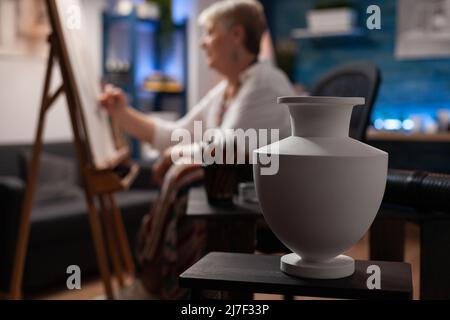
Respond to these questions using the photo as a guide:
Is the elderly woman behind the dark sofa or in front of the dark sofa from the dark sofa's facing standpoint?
in front

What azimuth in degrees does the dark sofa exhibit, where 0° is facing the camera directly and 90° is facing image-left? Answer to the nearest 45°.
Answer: approximately 315°

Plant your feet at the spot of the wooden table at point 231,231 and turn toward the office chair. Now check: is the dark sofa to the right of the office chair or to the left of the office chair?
left

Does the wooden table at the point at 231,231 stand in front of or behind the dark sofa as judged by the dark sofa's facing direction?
in front

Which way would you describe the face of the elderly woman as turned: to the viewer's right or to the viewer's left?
to the viewer's left
